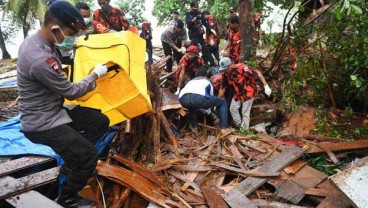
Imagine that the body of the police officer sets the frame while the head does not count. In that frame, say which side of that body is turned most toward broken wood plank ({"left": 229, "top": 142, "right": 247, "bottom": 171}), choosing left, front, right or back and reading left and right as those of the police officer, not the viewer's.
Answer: front

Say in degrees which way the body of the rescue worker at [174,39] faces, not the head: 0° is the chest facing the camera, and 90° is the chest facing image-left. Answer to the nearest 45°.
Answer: approximately 315°

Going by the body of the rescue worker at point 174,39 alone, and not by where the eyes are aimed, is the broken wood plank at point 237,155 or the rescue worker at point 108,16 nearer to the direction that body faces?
the broken wood plank

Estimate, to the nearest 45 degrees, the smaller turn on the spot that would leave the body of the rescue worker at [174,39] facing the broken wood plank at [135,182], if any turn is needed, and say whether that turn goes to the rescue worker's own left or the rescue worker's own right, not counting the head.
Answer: approximately 45° to the rescue worker's own right

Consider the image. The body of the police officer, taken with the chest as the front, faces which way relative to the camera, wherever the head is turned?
to the viewer's right

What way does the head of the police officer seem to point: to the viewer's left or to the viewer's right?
to the viewer's right

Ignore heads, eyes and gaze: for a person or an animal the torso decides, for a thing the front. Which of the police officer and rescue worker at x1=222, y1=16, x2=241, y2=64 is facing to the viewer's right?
the police officer

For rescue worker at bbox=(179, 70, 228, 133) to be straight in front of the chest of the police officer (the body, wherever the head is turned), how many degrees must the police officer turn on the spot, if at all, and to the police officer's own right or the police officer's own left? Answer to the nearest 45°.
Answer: approximately 45° to the police officer's own left

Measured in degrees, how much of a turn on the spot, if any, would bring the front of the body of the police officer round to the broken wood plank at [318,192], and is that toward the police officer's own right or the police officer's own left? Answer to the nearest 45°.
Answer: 0° — they already face it

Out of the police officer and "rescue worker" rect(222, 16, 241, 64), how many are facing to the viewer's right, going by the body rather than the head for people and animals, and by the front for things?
1
